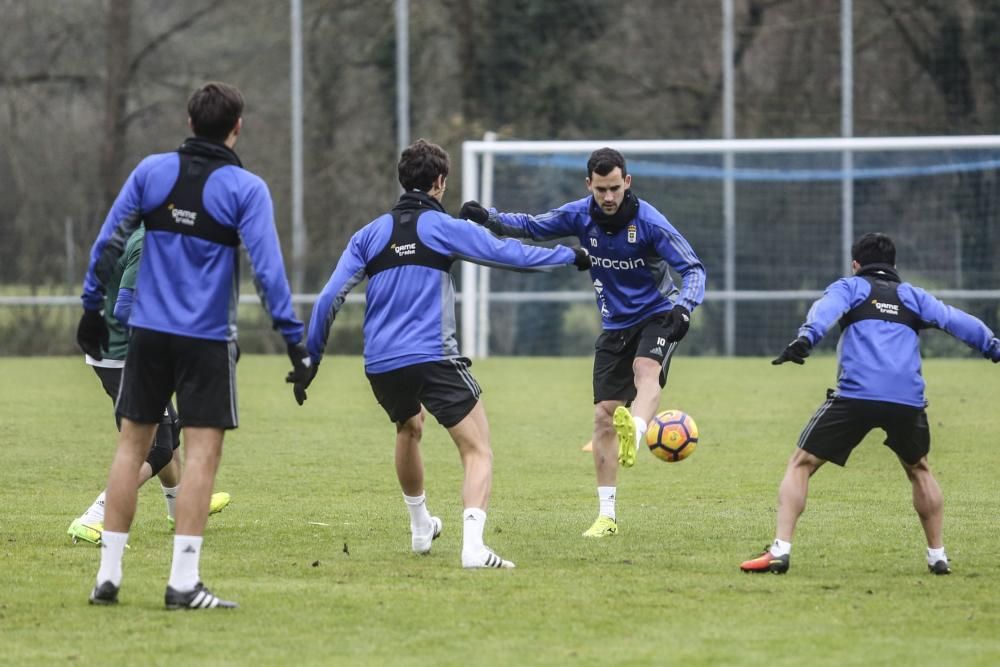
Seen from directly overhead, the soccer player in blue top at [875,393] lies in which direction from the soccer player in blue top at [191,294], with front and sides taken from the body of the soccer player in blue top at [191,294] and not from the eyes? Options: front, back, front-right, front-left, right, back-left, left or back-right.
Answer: front-right

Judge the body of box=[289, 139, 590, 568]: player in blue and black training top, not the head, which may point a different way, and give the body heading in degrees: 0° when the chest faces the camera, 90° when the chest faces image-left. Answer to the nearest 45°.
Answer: approximately 225°

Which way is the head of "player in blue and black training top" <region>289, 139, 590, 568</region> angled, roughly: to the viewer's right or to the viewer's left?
to the viewer's right

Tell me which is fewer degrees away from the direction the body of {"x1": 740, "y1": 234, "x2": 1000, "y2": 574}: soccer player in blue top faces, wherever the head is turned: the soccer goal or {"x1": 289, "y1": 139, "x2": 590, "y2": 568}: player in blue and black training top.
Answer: the soccer goal

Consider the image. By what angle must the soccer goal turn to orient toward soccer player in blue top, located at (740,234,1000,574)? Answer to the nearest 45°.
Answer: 0° — it already faces them

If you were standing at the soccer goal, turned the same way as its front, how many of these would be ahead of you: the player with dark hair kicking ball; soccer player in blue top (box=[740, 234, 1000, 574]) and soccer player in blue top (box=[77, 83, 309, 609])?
3

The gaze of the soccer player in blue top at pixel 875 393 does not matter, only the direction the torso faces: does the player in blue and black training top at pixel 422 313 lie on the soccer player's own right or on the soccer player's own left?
on the soccer player's own left

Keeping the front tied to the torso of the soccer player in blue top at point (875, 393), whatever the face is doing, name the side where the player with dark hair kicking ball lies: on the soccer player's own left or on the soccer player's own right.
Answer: on the soccer player's own left

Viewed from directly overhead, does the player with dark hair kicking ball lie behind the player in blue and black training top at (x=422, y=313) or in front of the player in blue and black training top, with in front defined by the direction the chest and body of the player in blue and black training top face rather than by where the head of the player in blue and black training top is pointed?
in front

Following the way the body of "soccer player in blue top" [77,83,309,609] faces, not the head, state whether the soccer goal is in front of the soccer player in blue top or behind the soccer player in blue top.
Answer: in front

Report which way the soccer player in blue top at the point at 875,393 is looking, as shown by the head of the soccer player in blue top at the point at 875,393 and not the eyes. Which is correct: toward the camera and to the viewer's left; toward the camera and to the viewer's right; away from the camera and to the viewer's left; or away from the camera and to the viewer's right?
away from the camera and to the viewer's left

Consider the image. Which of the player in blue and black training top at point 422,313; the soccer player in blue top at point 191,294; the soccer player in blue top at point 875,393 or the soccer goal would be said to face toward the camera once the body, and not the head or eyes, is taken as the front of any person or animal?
the soccer goal

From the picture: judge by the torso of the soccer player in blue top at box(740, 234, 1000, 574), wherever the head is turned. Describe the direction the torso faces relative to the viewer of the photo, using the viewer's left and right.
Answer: facing away from the viewer
